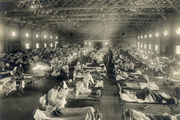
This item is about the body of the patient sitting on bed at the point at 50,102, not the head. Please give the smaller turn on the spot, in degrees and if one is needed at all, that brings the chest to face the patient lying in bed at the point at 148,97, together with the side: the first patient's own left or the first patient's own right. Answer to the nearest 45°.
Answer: approximately 45° to the first patient's own left

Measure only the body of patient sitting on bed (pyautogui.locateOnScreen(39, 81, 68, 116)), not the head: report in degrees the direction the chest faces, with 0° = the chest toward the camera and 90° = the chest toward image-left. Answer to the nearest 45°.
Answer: approximately 315°

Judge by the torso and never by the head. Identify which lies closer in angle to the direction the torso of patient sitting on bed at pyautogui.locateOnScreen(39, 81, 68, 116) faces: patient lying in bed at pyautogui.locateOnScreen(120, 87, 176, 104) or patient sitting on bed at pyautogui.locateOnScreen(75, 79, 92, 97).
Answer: the patient lying in bed

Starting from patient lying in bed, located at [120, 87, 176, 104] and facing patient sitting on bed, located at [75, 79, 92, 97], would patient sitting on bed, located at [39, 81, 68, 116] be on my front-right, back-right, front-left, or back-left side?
front-left

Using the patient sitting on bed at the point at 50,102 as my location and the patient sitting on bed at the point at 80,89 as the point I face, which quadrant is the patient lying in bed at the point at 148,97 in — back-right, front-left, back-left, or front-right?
front-right

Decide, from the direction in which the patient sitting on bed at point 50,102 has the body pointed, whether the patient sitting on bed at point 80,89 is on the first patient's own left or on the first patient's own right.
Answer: on the first patient's own left

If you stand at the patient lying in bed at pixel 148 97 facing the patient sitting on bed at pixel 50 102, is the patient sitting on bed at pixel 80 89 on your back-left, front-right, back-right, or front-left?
front-right
